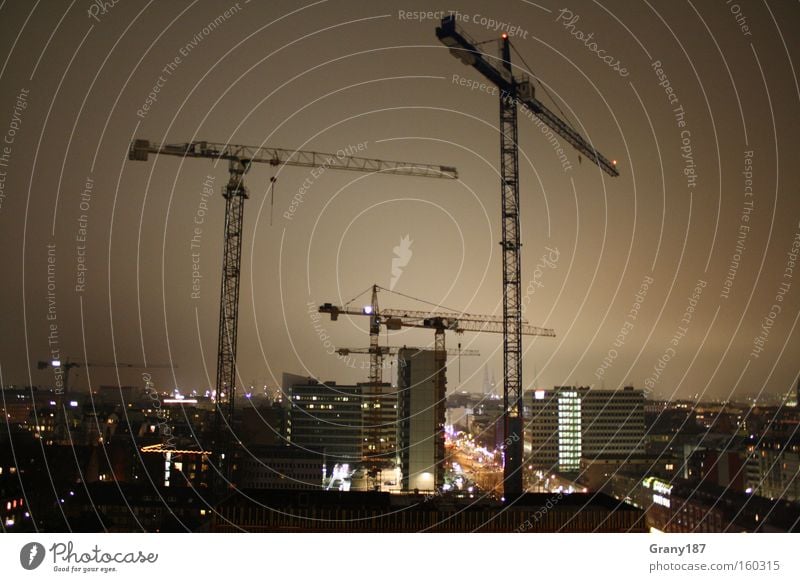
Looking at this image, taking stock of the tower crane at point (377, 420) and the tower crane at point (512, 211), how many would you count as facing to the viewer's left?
0

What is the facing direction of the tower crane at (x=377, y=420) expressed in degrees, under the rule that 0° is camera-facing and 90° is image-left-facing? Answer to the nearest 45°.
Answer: approximately 270°

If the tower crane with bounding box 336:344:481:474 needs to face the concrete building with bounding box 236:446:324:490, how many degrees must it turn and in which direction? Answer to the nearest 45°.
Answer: approximately 135° to its right

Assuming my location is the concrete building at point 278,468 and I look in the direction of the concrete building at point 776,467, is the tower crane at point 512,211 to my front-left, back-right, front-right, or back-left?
front-right

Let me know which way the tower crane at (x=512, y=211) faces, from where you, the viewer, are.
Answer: facing away from the viewer and to the right of the viewer
